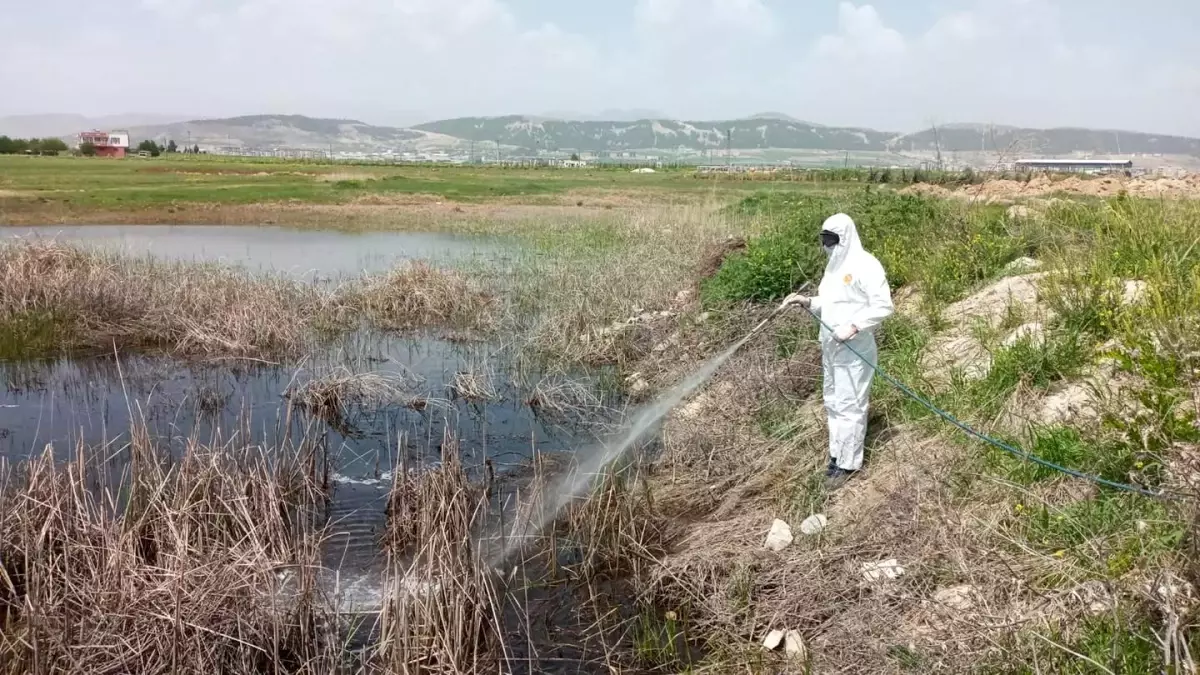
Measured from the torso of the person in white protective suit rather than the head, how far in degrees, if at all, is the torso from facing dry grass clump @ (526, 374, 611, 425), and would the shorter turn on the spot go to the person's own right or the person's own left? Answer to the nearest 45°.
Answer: approximately 90° to the person's own right

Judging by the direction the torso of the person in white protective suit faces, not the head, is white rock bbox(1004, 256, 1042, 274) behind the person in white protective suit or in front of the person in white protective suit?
behind

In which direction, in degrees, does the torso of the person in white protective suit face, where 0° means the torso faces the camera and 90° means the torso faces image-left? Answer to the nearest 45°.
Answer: approximately 45°

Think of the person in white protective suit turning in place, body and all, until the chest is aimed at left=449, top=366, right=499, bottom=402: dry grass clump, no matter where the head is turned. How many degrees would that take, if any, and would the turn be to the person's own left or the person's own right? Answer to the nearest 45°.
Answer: approximately 90° to the person's own right

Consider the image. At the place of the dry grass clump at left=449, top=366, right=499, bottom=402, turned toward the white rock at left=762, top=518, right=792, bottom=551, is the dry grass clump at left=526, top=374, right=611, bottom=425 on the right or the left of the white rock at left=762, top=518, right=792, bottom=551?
left

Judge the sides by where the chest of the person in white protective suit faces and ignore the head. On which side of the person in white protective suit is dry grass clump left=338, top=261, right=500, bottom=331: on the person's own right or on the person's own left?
on the person's own right

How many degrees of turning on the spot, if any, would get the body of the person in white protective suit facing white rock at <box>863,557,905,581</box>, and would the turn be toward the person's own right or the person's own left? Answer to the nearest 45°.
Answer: approximately 45° to the person's own left
